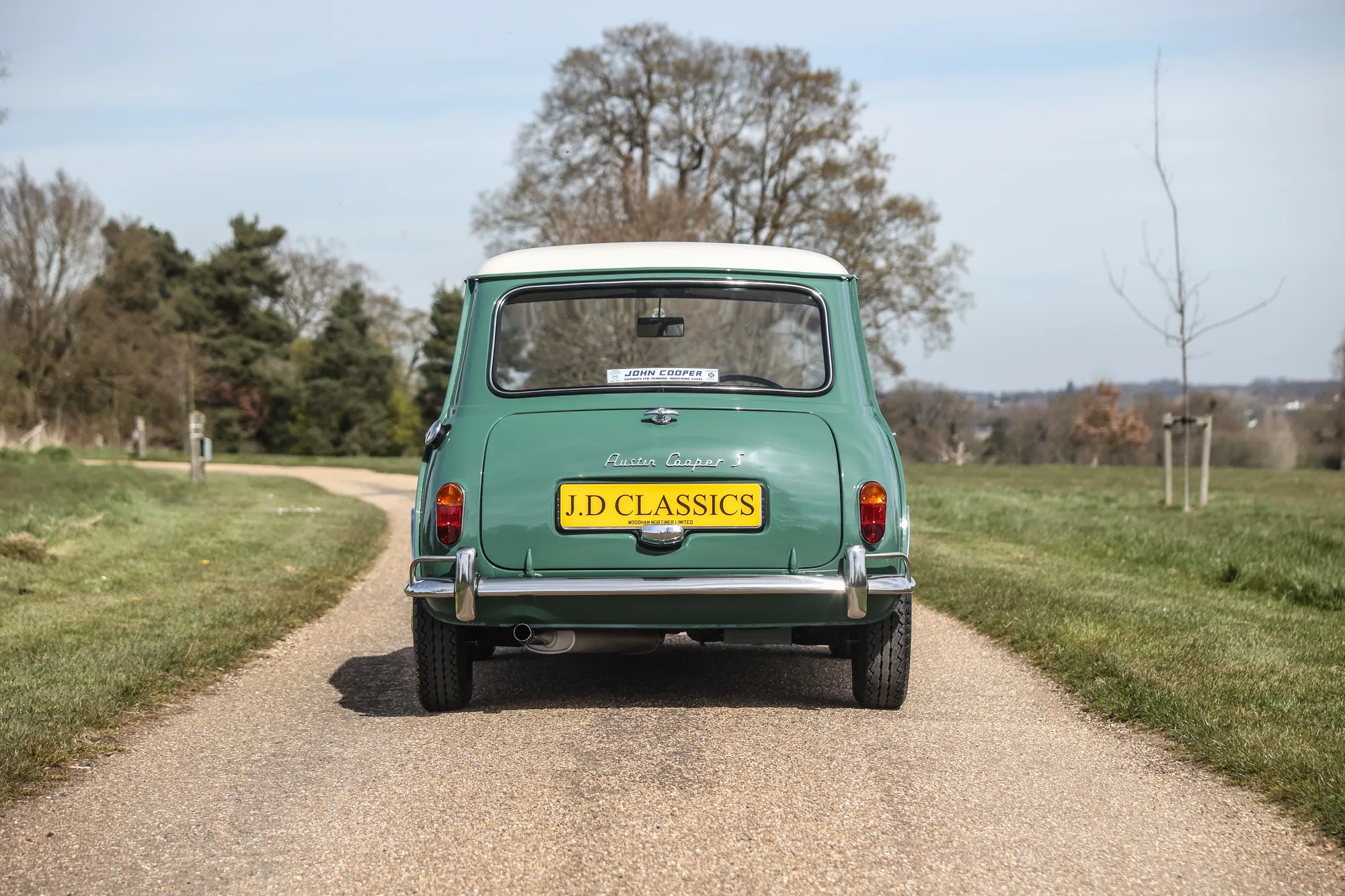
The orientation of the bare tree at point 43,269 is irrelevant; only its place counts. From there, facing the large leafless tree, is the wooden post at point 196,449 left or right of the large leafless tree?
right

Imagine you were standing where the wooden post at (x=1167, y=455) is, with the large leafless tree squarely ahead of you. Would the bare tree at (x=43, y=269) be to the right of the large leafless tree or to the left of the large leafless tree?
left

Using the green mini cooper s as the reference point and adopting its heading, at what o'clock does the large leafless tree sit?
The large leafless tree is roughly at 12 o'clock from the green mini cooper s.

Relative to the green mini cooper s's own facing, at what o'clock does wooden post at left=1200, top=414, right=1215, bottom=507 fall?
The wooden post is roughly at 1 o'clock from the green mini cooper s.

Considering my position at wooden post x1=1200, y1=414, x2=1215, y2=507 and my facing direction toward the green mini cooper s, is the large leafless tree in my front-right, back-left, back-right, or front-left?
back-right

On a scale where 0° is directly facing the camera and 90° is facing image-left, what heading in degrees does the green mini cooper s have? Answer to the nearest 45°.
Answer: approximately 180°
